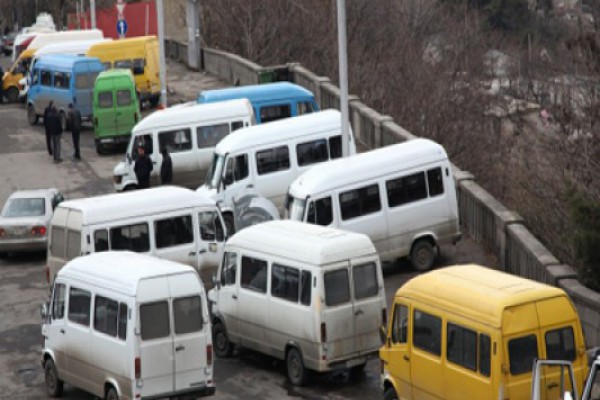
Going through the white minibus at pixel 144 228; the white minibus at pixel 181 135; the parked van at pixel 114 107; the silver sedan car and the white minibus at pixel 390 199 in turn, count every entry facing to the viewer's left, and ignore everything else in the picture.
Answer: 2

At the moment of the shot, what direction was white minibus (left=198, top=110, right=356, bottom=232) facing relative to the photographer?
facing the viewer and to the left of the viewer

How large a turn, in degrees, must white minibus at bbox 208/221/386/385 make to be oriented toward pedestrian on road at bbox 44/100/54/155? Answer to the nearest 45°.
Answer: approximately 45° to its right

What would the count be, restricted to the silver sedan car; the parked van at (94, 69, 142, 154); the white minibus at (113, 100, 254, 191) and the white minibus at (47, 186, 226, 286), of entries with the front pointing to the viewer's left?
1

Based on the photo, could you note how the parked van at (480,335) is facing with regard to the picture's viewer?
facing away from the viewer and to the left of the viewer

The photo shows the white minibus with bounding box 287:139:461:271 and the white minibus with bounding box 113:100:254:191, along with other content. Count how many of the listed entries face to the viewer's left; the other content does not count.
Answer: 2

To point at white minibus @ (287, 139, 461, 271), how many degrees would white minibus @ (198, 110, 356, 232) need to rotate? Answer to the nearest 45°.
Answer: approximately 90° to its left

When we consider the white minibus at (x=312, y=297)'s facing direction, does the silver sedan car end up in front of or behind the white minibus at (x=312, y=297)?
in front

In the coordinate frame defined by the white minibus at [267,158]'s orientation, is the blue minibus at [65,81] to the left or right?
on its right

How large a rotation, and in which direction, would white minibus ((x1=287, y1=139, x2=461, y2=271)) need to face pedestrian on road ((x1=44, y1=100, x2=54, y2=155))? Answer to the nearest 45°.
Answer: approximately 45° to its right

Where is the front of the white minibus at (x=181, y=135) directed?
to the viewer's left

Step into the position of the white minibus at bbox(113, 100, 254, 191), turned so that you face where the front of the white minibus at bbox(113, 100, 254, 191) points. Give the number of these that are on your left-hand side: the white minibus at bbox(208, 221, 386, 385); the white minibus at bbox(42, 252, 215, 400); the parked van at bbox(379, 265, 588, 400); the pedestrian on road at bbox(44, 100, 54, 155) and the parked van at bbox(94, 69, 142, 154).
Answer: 3

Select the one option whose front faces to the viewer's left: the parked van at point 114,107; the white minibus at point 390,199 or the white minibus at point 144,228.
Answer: the white minibus at point 390,199
